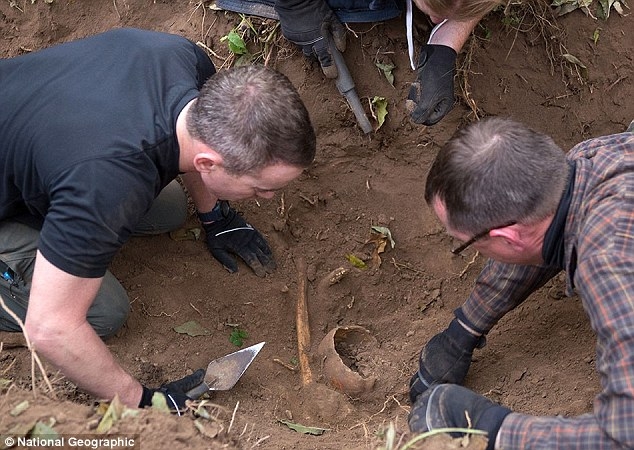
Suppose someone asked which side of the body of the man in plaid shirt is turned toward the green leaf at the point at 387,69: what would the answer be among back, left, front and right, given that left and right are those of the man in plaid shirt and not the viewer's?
right

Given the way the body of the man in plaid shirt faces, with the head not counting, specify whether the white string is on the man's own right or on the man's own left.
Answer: on the man's own right

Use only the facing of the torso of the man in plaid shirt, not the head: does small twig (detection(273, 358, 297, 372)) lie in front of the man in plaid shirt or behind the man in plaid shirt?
in front

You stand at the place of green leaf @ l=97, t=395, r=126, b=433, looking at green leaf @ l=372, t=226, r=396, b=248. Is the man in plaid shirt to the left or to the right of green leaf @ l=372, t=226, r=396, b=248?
right

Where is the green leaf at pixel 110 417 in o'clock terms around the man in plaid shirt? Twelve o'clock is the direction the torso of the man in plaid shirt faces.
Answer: The green leaf is roughly at 11 o'clock from the man in plaid shirt.

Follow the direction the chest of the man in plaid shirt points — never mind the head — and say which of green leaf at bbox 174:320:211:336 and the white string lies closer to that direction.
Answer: the green leaf

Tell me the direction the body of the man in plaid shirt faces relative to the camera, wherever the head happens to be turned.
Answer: to the viewer's left
